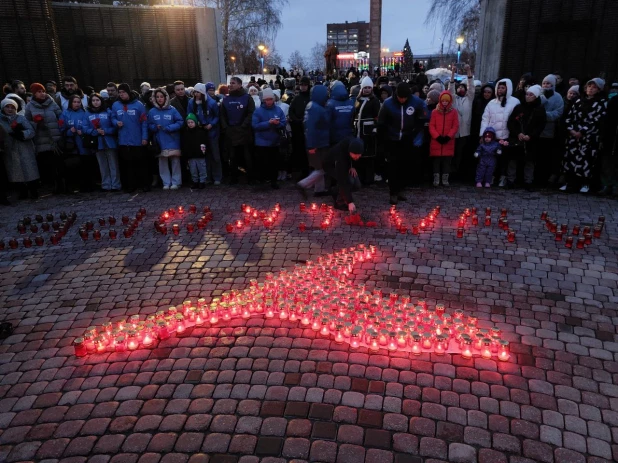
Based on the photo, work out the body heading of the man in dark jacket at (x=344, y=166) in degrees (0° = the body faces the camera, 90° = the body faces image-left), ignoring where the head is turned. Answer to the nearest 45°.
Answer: approximately 315°

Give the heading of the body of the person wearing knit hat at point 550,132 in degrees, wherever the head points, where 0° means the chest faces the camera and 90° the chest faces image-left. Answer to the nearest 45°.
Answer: approximately 45°

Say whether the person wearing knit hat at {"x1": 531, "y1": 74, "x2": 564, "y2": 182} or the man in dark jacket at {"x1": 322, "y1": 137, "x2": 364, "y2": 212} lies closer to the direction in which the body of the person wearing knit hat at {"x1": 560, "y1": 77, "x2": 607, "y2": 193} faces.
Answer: the man in dark jacket

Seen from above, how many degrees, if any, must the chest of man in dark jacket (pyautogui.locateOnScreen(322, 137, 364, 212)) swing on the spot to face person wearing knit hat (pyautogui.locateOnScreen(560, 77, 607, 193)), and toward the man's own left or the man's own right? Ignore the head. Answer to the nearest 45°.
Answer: approximately 45° to the man's own left
